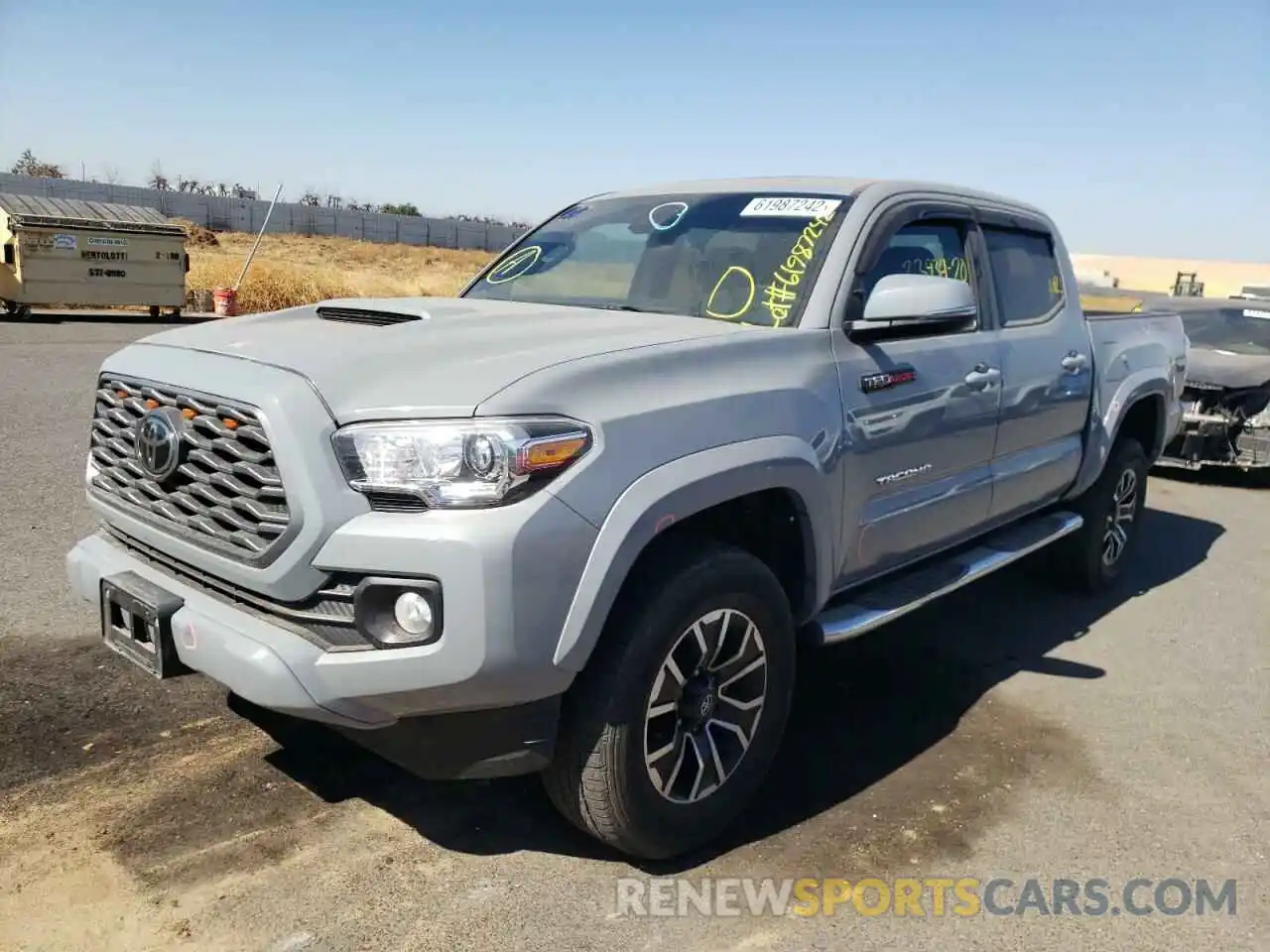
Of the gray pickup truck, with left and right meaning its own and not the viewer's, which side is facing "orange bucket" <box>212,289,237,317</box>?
right

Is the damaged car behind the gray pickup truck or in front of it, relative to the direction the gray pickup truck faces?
behind

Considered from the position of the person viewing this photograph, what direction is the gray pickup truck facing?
facing the viewer and to the left of the viewer
